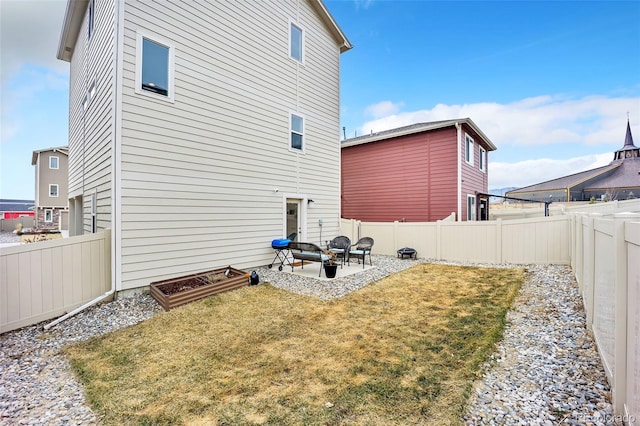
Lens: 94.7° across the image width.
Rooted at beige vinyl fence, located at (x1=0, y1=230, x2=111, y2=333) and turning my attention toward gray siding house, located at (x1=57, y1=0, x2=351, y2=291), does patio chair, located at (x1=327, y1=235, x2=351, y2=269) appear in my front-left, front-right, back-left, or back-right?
front-right

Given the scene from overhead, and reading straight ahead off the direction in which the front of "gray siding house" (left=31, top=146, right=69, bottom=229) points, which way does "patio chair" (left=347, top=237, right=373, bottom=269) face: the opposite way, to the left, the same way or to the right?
to the right

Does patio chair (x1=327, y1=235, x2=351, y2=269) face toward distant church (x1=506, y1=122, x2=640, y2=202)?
no

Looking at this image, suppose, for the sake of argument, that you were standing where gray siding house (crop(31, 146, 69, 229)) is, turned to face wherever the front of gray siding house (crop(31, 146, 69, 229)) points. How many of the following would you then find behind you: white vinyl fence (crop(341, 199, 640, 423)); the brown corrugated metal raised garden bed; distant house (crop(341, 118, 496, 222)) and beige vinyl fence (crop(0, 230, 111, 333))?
0

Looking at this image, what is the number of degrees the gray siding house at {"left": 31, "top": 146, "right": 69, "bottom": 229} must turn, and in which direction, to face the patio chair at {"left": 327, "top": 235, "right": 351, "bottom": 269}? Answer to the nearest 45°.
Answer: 0° — it already faces it

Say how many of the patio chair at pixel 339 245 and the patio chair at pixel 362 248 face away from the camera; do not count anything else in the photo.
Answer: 0

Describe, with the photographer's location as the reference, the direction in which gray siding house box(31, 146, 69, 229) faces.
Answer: facing the viewer

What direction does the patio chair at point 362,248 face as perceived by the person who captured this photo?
facing the viewer and to the left of the viewer

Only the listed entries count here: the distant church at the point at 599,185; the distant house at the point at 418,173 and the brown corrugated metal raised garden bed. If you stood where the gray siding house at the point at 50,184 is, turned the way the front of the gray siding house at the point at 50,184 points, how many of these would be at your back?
0

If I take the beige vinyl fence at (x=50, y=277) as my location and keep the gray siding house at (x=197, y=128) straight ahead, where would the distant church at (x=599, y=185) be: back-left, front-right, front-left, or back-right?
front-right

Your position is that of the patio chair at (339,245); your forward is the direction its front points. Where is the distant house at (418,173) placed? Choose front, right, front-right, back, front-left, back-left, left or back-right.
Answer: back

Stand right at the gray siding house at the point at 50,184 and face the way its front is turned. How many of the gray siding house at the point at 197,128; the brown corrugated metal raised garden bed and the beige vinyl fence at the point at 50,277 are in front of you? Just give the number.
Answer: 3

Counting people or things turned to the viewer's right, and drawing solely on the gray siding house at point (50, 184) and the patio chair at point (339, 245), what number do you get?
0

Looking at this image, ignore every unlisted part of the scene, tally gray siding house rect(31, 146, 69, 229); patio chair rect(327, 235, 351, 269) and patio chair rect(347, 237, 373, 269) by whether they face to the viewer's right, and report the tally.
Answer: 0
